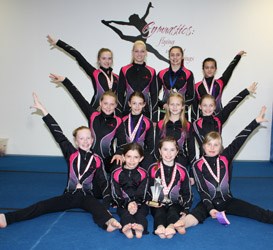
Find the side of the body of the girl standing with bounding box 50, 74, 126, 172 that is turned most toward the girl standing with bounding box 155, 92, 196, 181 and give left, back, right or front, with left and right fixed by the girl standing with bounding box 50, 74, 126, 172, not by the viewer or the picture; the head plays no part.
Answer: left

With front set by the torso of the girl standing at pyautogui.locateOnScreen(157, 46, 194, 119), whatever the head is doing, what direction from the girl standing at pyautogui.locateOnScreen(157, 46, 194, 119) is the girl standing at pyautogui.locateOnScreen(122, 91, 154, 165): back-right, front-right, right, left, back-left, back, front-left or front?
front-right

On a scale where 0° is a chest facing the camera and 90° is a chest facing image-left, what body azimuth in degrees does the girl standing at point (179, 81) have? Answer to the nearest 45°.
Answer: approximately 0°

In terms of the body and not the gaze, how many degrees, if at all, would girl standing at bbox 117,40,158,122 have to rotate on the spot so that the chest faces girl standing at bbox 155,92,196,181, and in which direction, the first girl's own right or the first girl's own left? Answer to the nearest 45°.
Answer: approximately 45° to the first girl's own left

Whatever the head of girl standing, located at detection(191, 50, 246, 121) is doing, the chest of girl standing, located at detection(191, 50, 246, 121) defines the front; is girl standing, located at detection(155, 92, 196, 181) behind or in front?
in front

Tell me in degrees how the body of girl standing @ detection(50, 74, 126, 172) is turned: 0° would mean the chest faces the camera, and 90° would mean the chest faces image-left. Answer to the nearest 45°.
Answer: approximately 0°

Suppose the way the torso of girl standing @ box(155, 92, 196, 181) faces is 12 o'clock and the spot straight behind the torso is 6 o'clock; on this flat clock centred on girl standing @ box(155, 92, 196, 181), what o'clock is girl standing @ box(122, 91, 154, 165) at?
girl standing @ box(122, 91, 154, 165) is roughly at 3 o'clock from girl standing @ box(155, 92, 196, 181).

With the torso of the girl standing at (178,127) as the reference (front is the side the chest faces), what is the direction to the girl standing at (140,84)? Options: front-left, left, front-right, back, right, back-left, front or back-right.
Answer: back-right

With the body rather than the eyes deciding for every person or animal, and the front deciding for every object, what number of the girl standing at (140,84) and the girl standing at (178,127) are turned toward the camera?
2
